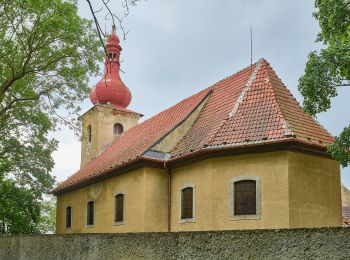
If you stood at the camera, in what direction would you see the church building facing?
facing away from the viewer and to the left of the viewer
